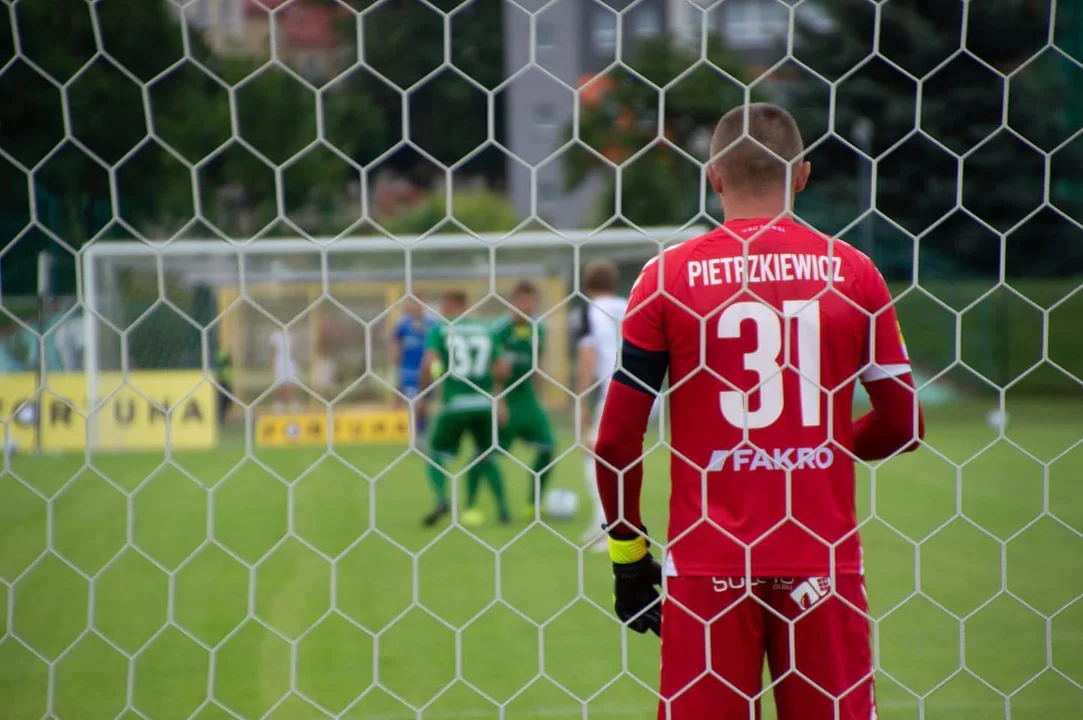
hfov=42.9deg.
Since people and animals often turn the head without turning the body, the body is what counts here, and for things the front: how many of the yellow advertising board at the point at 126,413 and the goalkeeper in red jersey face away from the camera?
1

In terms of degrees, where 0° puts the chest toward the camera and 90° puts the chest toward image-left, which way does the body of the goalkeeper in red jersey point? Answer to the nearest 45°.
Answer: approximately 180°

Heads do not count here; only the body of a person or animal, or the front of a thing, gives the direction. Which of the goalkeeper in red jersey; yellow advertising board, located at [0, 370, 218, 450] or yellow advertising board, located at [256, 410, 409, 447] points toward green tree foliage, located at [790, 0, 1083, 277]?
the goalkeeper in red jersey

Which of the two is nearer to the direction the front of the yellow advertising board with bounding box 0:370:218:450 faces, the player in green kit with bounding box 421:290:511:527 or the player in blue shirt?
the player in green kit

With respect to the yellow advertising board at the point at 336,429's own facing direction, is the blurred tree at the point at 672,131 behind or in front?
behind

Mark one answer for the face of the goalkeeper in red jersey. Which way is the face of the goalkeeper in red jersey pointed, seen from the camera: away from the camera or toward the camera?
away from the camera

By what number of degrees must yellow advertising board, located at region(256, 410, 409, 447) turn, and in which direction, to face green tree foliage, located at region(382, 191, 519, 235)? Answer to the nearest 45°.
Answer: approximately 180°

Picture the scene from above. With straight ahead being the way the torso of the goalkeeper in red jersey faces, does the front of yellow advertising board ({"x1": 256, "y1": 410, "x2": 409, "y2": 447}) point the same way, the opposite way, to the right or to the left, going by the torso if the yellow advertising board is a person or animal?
the opposite way
